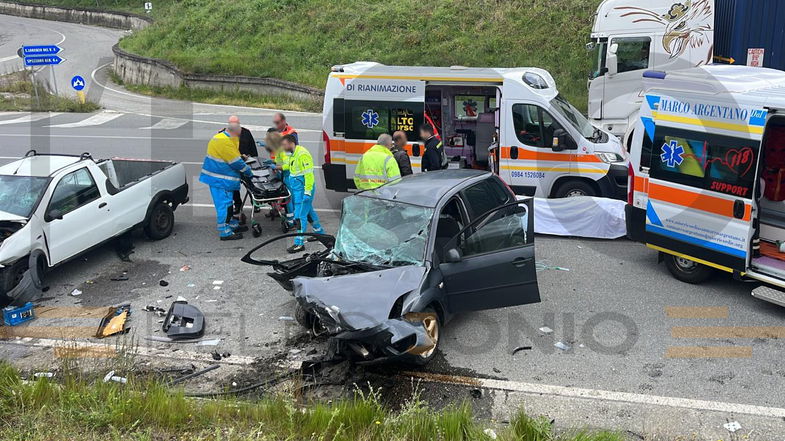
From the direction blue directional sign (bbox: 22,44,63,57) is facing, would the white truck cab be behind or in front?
in front

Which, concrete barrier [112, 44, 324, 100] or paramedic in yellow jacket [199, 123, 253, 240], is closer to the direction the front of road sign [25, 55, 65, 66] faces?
the paramedic in yellow jacket

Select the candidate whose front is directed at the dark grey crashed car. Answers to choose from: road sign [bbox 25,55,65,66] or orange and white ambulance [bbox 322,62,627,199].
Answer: the road sign

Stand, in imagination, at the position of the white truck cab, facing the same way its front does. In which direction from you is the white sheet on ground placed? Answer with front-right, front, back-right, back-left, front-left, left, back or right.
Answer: left

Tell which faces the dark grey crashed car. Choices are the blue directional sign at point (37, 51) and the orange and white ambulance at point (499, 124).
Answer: the blue directional sign

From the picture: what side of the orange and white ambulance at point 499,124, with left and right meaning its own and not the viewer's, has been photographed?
right

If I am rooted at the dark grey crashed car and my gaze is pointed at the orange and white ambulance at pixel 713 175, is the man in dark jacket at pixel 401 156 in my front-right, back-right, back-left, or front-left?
front-left

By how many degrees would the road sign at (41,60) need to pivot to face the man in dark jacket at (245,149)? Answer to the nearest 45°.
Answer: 0° — it already faces them

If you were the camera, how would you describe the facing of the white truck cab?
facing to the left of the viewer

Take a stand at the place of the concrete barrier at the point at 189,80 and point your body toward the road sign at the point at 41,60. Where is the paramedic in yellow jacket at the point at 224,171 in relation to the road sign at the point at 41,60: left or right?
left

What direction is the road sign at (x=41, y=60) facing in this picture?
toward the camera

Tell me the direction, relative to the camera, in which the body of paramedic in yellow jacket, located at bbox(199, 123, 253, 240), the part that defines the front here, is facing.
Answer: to the viewer's right

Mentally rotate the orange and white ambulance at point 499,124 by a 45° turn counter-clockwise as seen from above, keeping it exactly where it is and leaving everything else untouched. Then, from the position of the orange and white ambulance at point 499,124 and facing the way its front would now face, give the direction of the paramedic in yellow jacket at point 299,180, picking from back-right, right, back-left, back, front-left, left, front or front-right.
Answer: back

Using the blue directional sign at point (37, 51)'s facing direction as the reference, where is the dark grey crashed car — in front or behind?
in front
